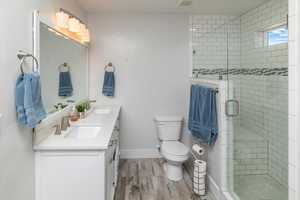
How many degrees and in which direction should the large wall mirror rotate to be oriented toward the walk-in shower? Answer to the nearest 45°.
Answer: approximately 45° to its left

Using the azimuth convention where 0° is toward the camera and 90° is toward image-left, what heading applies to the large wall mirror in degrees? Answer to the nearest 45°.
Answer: approximately 315°

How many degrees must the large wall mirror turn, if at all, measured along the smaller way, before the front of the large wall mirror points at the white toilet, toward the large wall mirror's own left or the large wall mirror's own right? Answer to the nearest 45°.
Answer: approximately 45° to the large wall mirror's own left

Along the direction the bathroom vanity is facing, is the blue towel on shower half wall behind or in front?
in front

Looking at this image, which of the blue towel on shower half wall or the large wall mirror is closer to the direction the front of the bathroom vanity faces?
the blue towel on shower half wall

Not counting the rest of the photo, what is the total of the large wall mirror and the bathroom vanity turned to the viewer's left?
0

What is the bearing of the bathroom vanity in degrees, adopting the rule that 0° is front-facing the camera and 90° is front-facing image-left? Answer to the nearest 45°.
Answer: approximately 270°

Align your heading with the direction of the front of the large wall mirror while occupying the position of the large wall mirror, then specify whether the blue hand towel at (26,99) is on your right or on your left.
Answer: on your right
